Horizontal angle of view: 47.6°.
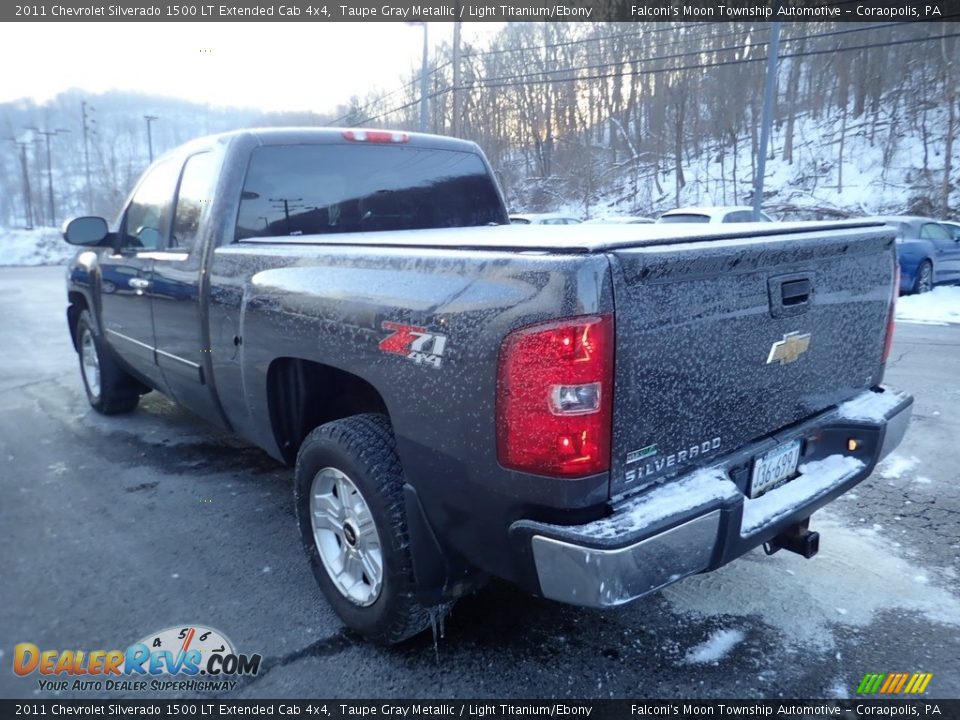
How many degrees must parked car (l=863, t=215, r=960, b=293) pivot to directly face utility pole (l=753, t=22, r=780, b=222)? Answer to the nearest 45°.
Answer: approximately 90° to its left

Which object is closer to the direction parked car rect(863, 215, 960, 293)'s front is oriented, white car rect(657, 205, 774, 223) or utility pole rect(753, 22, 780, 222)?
the utility pole

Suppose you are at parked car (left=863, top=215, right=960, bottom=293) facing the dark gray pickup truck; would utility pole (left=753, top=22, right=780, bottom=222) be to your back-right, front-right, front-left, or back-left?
back-right

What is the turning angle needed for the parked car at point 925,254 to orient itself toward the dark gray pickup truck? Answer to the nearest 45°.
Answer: approximately 135° to its right

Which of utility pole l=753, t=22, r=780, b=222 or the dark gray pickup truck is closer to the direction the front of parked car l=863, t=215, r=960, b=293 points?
the utility pole

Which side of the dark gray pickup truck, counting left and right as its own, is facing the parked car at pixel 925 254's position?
right

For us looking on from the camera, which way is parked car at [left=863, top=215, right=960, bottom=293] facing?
facing away from the viewer and to the right of the viewer

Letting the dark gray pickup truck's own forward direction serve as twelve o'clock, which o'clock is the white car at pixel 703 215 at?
The white car is roughly at 2 o'clock from the dark gray pickup truck.

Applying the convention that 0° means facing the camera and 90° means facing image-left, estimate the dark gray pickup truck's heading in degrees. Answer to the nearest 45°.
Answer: approximately 135°
